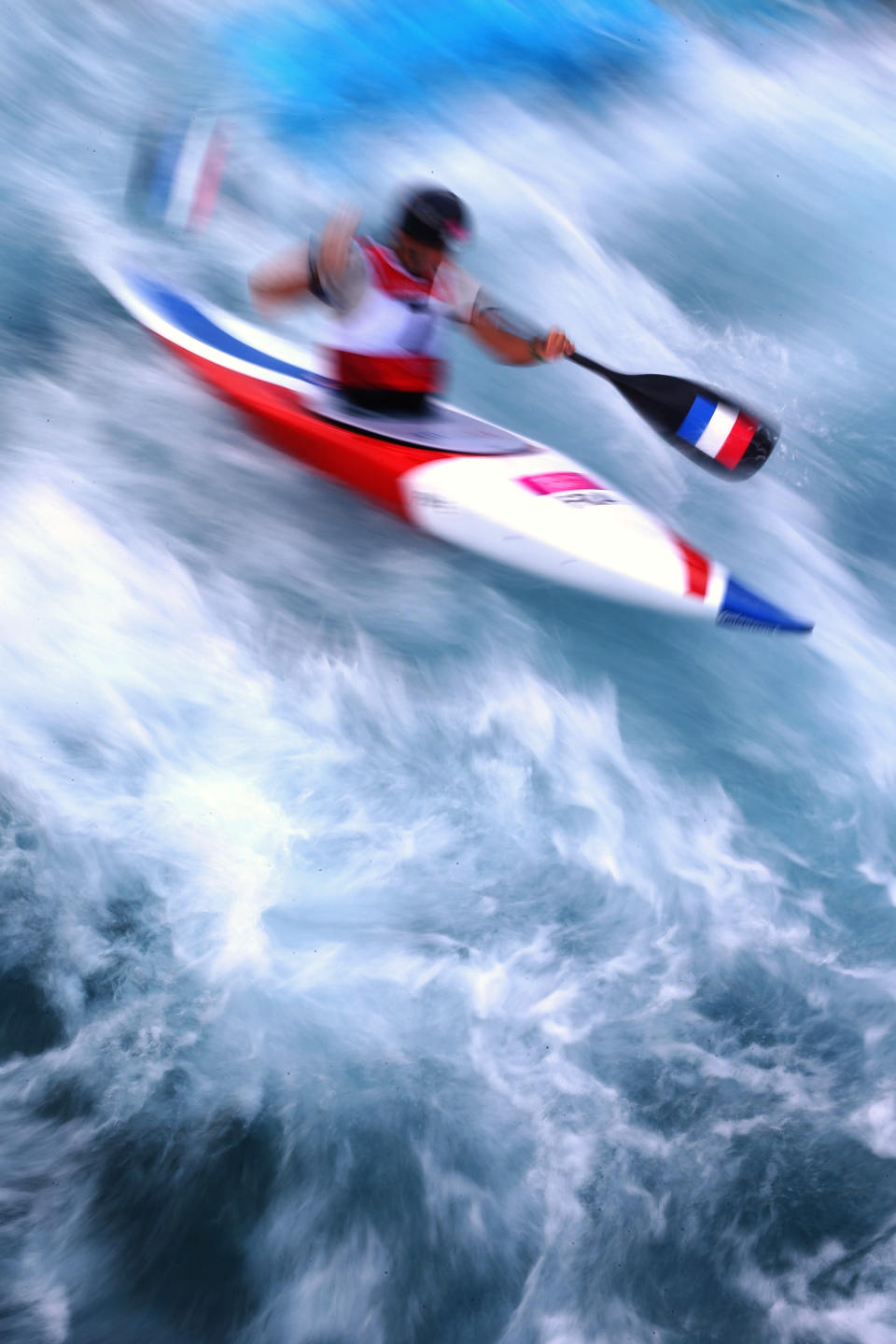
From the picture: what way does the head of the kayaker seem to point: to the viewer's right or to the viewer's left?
to the viewer's right

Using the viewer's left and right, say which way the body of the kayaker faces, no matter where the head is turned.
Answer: facing the viewer and to the right of the viewer
